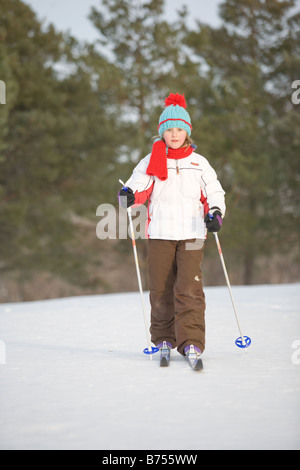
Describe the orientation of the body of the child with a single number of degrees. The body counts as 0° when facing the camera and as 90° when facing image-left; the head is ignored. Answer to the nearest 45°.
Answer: approximately 0°

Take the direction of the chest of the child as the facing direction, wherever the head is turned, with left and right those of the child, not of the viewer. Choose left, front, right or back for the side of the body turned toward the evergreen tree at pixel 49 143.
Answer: back

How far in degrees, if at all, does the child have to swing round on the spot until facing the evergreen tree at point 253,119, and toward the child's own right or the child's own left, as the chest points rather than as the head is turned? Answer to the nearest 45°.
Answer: approximately 180°
